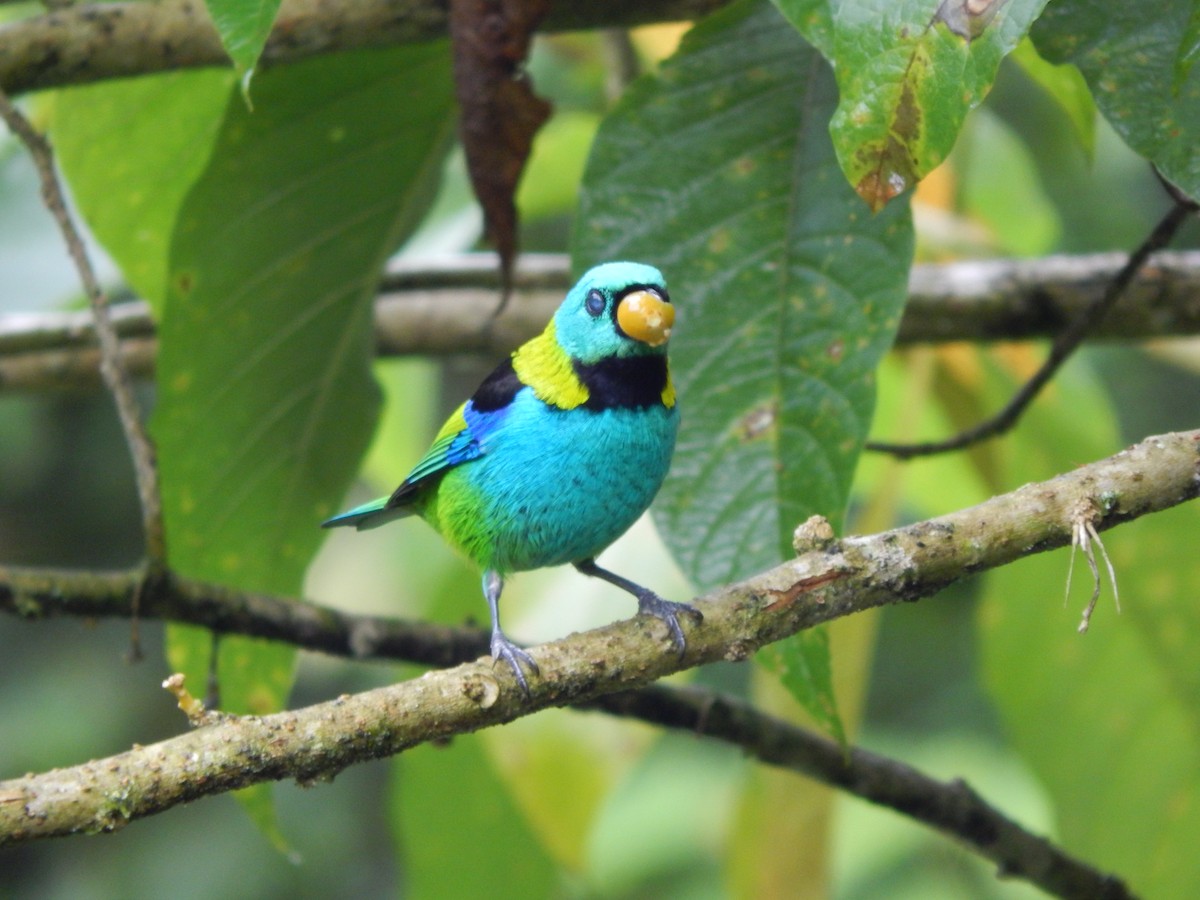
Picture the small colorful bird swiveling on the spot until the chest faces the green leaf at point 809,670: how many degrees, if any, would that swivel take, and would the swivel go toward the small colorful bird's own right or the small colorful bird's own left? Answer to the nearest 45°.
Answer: approximately 90° to the small colorful bird's own left

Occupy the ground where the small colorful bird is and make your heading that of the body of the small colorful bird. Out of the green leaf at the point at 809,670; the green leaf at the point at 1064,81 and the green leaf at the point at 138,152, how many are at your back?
1

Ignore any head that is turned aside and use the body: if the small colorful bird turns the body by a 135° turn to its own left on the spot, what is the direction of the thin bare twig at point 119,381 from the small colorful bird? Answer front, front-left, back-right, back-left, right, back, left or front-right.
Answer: left

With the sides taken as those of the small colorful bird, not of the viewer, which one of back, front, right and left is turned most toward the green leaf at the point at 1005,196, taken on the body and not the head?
left

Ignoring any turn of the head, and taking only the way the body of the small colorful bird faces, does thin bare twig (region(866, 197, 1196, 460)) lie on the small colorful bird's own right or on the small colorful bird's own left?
on the small colorful bird's own left

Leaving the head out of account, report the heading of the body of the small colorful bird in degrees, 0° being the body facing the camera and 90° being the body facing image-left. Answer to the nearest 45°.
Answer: approximately 315°

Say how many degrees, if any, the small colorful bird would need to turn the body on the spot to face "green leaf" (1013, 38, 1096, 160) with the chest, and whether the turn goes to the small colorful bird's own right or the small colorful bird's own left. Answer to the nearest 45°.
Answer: approximately 45° to the small colorful bird's own left
